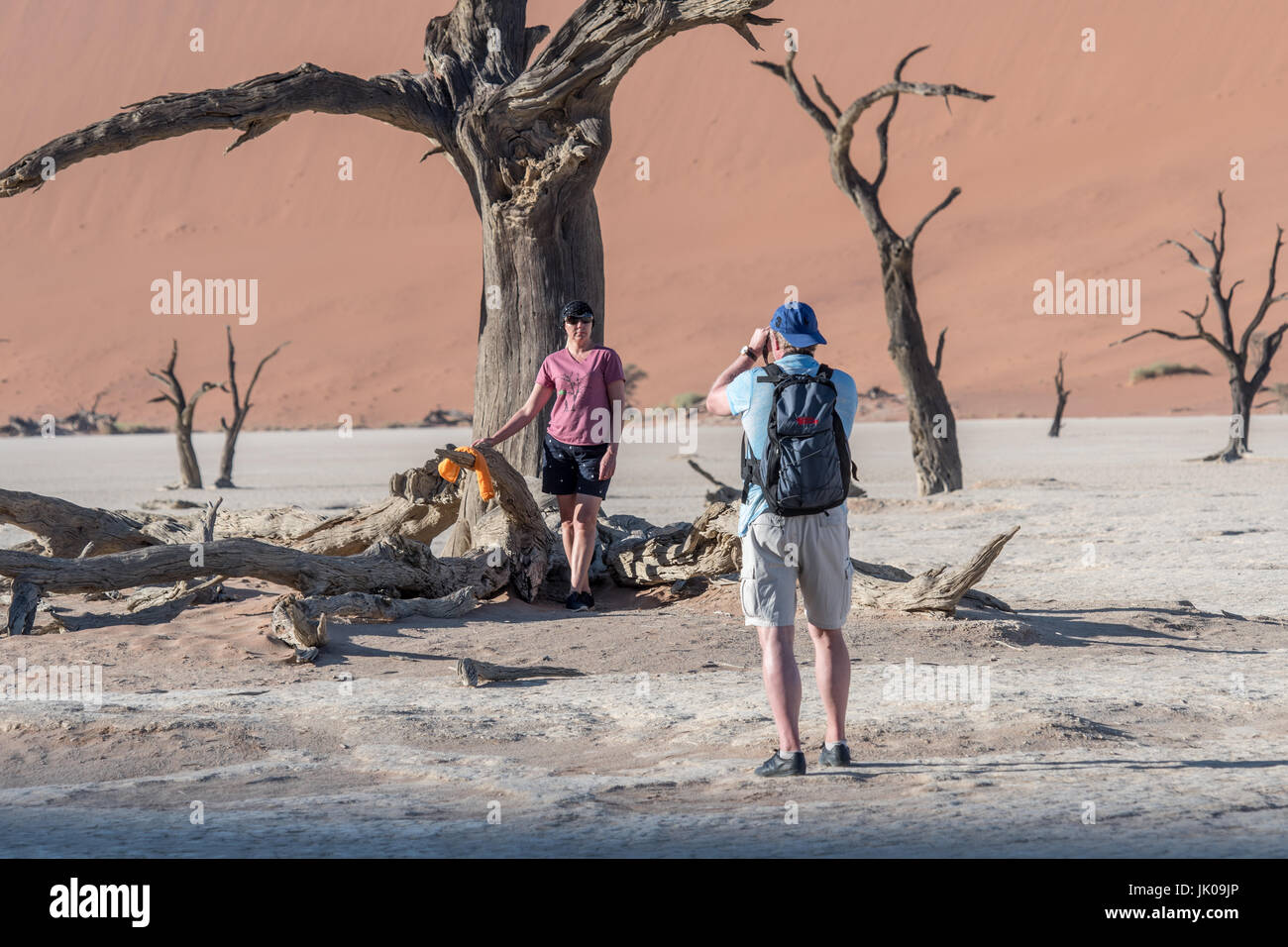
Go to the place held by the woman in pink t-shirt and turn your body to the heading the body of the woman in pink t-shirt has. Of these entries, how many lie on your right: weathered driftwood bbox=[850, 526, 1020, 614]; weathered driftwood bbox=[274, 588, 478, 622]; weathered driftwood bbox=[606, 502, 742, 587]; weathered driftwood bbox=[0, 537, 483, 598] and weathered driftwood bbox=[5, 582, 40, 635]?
3

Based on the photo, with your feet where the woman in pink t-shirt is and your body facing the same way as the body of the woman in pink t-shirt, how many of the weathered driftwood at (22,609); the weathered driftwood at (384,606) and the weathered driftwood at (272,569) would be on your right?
3

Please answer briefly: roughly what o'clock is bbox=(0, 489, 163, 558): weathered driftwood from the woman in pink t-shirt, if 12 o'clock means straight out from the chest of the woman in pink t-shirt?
The weathered driftwood is roughly at 4 o'clock from the woman in pink t-shirt.

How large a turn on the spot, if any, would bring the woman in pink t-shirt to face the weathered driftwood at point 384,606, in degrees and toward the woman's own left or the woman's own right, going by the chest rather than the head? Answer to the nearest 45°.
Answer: approximately 90° to the woman's own right

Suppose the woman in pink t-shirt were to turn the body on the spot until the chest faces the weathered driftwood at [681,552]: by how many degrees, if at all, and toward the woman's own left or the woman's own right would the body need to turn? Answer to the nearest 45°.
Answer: approximately 135° to the woman's own left

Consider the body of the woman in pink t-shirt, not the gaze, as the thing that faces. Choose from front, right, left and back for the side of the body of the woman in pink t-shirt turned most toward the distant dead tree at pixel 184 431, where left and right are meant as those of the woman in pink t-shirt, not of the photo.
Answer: back

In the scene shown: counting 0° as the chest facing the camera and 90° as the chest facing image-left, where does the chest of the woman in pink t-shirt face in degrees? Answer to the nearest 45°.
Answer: approximately 0°

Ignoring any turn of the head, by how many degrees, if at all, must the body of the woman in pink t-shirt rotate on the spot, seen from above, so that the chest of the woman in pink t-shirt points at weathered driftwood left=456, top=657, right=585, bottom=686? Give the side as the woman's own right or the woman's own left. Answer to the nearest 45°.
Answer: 0° — they already face it

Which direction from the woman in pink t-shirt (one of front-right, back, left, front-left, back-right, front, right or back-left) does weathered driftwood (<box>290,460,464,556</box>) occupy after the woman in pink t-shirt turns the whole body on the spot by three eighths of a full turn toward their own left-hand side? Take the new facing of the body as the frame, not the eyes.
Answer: left

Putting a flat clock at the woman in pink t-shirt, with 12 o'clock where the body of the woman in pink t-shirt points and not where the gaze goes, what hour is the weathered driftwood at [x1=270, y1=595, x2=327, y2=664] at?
The weathered driftwood is roughly at 2 o'clock from the woman in pink t-shirt.

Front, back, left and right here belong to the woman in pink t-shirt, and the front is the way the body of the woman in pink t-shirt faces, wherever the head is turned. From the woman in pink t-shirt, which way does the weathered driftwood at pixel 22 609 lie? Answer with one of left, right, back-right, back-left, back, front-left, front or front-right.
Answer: right

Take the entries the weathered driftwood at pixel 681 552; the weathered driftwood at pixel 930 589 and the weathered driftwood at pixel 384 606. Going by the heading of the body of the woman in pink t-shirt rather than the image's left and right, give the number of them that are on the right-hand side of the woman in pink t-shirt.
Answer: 1

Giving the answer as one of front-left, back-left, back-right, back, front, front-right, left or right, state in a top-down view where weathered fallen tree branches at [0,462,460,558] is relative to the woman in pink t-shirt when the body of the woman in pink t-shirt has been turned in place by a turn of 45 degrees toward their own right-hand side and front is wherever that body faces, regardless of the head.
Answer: right
